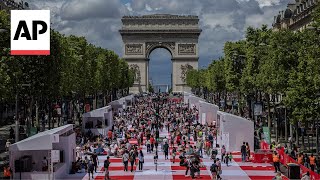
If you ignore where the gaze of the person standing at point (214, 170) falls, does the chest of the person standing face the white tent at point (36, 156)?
no

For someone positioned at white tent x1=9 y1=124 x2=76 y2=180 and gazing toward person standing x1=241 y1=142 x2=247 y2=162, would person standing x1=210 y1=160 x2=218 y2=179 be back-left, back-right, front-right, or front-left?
front-right

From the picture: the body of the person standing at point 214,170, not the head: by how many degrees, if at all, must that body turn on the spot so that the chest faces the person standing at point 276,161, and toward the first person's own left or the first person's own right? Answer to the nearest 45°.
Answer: approximately 45° to the first person's own right

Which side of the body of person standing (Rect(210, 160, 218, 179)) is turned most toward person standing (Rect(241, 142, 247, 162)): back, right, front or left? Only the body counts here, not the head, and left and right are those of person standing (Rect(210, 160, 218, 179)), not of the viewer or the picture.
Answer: front

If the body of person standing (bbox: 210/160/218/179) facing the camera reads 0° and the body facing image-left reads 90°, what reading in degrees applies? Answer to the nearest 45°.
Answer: approximately 180°

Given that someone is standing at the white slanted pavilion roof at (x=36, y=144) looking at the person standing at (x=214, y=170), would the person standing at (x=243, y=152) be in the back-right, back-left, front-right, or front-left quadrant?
front-left

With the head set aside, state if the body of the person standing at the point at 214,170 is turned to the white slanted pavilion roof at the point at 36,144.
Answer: no

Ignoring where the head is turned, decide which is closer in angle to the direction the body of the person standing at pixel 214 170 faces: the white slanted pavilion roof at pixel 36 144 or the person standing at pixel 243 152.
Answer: the person standing

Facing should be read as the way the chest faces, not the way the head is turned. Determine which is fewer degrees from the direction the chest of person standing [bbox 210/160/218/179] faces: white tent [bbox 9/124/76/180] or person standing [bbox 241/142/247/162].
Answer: the person standing

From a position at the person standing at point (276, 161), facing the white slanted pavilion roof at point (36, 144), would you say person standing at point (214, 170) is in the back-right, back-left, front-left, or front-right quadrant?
front-left
